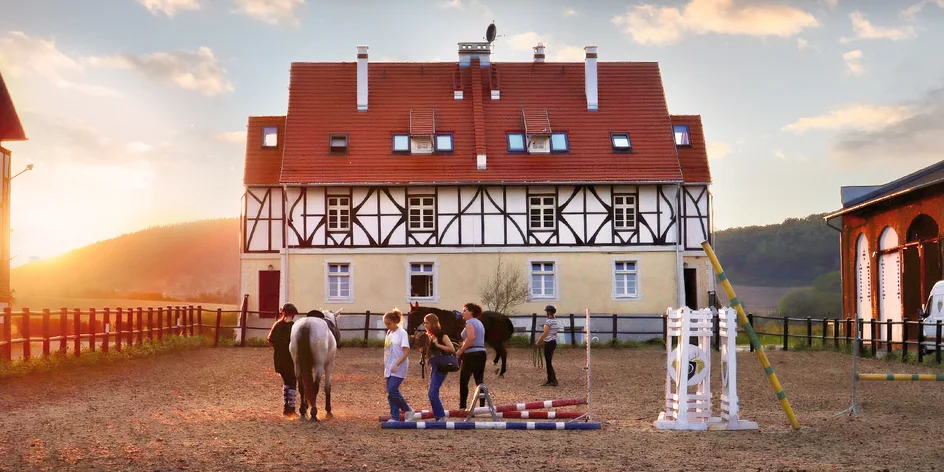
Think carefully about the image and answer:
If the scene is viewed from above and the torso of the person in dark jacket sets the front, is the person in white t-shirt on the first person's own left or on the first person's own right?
on the first person's own right

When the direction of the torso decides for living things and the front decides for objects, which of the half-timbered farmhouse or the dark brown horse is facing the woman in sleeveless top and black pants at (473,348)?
the half-timbered farmhouse

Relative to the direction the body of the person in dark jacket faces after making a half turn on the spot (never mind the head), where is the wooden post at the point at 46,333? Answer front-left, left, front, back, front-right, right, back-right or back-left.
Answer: back-right

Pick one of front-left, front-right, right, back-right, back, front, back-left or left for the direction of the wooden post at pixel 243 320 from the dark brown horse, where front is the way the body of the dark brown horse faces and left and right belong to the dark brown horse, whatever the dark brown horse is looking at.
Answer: front-right

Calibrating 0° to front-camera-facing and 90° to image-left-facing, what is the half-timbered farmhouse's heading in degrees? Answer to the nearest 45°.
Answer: approximately 0°

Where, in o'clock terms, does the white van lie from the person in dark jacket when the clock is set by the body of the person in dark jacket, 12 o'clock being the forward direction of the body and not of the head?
The white van is roughly at 2 o'clock from the person in dark jacket.

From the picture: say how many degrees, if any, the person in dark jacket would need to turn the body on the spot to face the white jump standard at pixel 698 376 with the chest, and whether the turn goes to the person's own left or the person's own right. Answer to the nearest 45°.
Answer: approximately 45° to the person's own right

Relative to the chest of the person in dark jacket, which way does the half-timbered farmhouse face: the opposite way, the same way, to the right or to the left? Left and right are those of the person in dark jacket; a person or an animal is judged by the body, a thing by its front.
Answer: the opposite way

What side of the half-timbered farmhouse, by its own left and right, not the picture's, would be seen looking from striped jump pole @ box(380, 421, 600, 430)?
front

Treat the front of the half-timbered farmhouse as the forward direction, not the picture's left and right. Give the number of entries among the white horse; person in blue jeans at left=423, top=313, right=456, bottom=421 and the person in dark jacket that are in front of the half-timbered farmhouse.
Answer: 3

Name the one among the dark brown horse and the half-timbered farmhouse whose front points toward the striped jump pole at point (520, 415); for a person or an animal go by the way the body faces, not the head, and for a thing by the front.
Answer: the half-timbered farmhouse

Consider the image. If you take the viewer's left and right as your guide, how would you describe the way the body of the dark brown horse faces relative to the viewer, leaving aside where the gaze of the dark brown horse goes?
facing to the left of the viewer

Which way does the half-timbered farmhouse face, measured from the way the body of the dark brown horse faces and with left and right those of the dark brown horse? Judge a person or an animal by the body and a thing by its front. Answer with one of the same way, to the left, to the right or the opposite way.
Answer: to the left
